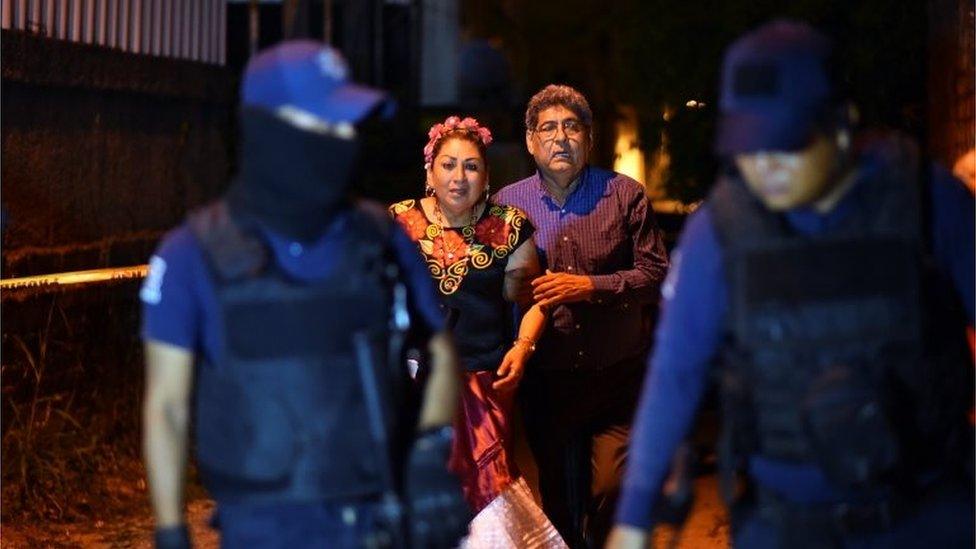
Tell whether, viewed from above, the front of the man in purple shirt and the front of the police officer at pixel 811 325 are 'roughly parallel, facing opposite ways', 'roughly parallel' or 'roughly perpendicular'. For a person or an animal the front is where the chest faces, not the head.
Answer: roughly parallel

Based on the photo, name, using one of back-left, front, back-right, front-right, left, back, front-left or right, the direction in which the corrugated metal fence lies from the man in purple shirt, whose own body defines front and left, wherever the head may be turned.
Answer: back-right

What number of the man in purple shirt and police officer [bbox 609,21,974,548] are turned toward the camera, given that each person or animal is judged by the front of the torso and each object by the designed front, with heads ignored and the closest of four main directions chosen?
2

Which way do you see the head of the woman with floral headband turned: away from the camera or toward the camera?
toward the camera

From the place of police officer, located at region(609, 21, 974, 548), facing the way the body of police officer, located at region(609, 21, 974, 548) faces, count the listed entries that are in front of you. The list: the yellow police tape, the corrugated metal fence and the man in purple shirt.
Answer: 0

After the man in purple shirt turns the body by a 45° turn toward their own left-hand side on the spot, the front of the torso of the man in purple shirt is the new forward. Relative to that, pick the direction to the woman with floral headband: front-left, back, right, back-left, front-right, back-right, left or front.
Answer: right

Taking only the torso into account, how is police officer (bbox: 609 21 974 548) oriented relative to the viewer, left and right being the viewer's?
facing the viewer

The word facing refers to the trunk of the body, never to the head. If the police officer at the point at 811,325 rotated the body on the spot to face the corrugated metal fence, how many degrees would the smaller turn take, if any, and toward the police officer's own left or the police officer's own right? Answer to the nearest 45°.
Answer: approximately 135° to the police officer's own right

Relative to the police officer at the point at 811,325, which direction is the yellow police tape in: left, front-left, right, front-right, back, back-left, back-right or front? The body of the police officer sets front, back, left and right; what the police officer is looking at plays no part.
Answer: back-right

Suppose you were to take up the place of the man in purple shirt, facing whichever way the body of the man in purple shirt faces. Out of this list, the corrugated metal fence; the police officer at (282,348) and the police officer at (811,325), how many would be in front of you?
2

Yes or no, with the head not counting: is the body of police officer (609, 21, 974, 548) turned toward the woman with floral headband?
no

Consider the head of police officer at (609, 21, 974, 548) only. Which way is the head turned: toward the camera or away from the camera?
toward the camera

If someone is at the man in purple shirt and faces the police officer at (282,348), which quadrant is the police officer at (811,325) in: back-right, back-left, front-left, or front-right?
front-left

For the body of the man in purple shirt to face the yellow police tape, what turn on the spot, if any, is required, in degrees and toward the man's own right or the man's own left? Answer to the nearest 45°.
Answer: approximately 135° to the man's own right

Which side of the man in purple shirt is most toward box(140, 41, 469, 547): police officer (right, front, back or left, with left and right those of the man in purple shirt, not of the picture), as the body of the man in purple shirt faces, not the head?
front

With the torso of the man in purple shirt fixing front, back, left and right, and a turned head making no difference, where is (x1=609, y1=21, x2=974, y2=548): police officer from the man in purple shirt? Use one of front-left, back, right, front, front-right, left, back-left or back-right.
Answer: front
